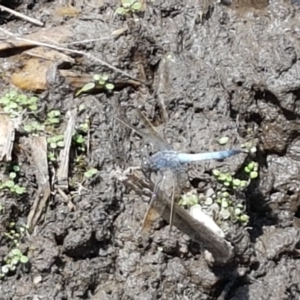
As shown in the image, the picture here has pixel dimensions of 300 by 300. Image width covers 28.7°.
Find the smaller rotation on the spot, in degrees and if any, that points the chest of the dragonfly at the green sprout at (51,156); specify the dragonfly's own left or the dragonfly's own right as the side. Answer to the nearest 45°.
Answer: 0° — it already faces it

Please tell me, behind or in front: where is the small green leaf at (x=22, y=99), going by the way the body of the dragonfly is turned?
in front

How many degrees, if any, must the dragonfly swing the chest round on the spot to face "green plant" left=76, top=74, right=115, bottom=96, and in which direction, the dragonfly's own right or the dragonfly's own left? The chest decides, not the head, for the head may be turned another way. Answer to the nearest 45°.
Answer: approximately 45° to the dragonfly's own right

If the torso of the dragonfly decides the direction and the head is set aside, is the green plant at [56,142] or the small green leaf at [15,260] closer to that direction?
the green plant

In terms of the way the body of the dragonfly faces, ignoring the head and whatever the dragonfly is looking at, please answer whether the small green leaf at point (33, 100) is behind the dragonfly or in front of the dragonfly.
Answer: in front

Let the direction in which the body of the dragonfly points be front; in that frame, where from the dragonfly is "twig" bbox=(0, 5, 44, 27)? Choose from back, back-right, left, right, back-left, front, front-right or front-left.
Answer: front-right

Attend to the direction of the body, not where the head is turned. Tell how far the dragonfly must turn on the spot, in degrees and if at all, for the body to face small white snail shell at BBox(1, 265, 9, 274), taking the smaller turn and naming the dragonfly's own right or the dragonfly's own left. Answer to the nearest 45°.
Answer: approximately 45° to the dragonfly's own left

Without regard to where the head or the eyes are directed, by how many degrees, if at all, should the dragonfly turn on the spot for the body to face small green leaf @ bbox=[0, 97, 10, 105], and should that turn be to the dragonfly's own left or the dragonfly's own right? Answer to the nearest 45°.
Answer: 0° — it already faces it

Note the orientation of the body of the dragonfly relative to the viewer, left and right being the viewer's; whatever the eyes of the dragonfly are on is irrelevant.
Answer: facing to the left of the viewer

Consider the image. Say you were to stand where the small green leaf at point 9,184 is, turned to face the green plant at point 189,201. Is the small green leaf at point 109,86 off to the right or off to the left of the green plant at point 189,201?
left

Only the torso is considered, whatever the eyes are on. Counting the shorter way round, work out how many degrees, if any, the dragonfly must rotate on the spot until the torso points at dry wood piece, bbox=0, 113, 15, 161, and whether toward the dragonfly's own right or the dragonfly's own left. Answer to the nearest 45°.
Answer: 0° — it already faces it

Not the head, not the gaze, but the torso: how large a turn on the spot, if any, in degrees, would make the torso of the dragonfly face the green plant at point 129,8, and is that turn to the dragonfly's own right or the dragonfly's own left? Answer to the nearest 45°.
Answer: approximately 90° to the dragonfly's own right

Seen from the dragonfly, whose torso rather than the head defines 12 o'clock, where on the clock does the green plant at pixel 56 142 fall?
The green plant is roughly at 12 o'clock from the dragonfly.

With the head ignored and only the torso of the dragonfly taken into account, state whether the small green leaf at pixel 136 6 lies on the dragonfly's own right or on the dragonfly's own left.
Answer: on the dragonfly's own right
